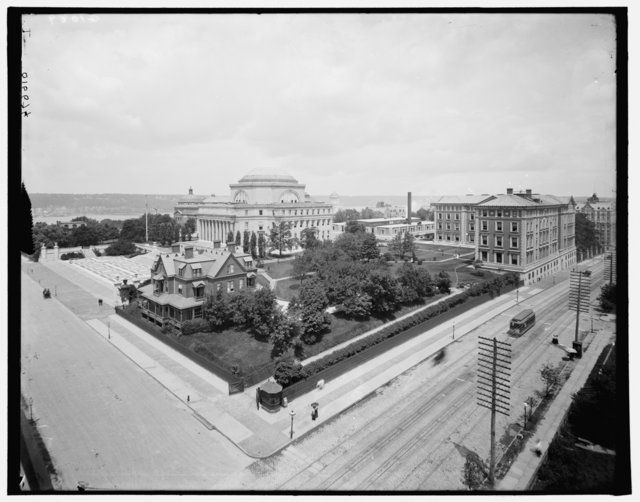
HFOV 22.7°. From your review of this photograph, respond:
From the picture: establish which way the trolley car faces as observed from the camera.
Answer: facing the viewer and to the left of the viewer

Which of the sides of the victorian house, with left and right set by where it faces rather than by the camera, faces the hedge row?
left

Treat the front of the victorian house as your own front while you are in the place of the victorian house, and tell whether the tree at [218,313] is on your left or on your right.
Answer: on your left

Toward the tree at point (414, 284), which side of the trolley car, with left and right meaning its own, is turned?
right

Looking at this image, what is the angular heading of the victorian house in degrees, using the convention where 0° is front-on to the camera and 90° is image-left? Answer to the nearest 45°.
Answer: approximately 45°

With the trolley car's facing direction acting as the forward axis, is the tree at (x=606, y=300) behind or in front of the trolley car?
behind

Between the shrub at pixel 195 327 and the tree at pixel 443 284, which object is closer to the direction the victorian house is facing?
the shrub

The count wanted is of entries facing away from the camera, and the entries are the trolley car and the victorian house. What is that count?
0
